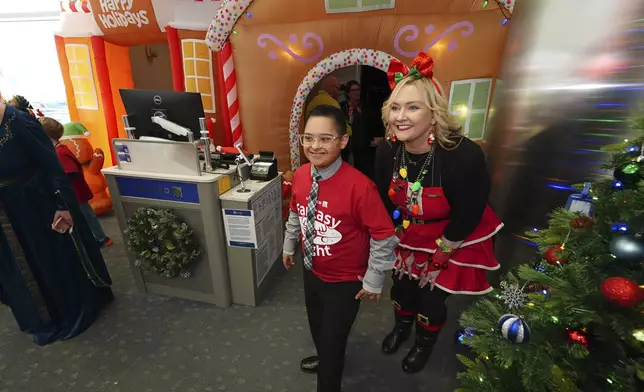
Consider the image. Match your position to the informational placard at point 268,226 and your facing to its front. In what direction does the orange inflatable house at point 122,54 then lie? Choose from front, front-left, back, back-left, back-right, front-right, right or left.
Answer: back

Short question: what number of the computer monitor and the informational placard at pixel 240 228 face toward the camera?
1

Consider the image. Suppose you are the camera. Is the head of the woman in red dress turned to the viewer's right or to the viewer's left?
to the viewer's left

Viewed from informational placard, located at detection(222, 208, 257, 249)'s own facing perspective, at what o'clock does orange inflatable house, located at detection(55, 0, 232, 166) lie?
The orange inflatable house is roughly at 5 o'clock from the informational placard.

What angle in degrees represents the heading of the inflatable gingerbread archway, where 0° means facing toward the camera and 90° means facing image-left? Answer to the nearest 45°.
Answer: approximately 0°

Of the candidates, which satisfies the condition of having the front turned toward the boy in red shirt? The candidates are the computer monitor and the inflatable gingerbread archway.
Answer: the inflatable gingerbread archway

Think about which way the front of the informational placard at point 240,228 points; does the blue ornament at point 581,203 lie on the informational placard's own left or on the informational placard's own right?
on the informational placard's own left

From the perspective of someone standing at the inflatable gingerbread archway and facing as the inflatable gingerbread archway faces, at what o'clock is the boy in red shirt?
The boy in red shirt is roughly at 12 o'clock from the inflatable gingerbread archway.

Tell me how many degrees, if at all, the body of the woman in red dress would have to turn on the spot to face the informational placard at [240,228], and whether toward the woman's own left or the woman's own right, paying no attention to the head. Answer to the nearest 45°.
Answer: approximately 45° to the woman's own right
